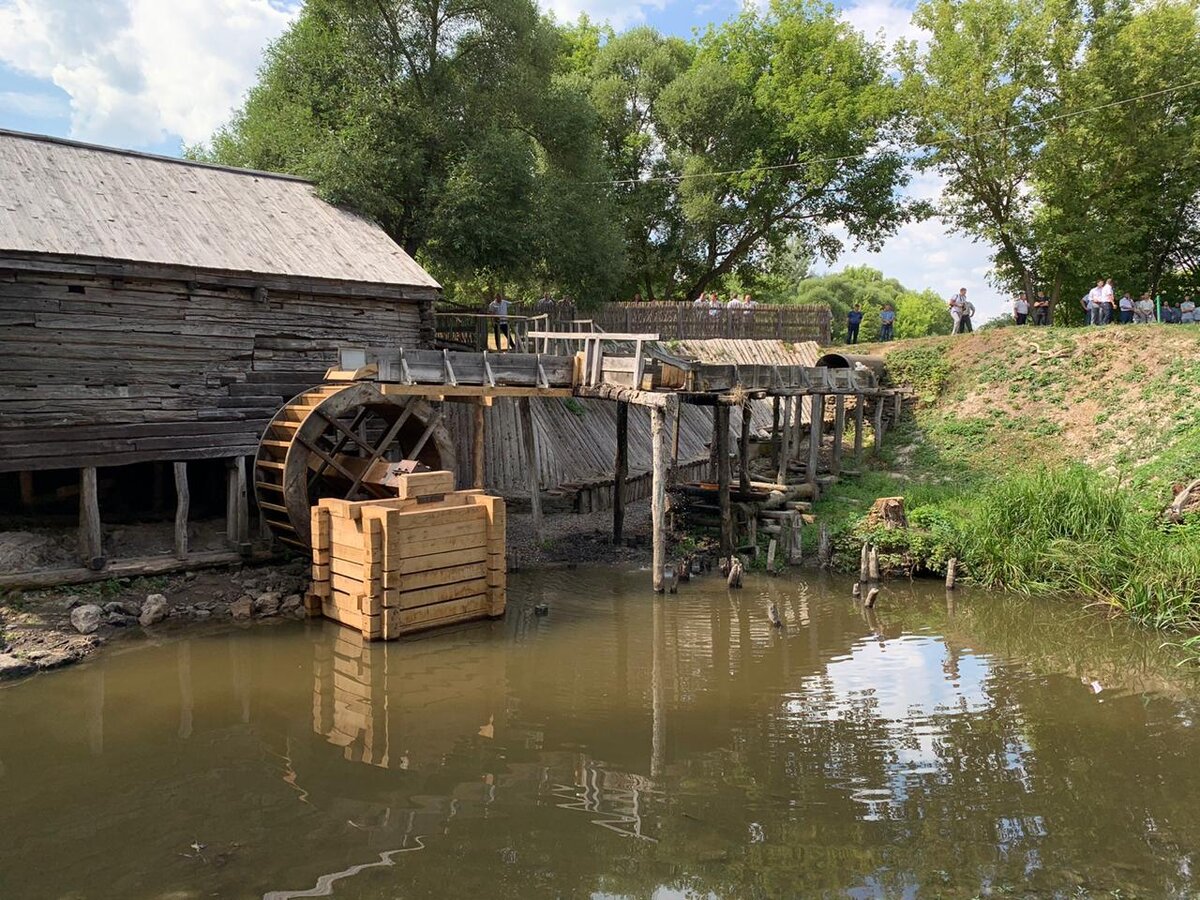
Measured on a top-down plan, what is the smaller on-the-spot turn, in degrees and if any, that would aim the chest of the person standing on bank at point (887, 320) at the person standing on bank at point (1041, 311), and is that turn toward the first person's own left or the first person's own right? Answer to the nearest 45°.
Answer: approximately 135° to the first person's own left

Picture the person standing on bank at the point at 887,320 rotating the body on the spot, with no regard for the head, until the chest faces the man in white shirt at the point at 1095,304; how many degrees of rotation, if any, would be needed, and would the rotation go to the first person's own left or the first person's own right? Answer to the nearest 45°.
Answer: approximately 45° to the first person's own left

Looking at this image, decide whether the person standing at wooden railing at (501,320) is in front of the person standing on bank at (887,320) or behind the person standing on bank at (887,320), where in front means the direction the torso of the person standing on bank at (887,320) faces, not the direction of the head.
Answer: in front

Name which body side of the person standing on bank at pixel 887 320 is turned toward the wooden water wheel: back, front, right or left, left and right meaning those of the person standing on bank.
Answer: front

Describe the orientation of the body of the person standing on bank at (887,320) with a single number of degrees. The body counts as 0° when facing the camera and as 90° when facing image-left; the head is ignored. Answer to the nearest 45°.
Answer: approximately 0°

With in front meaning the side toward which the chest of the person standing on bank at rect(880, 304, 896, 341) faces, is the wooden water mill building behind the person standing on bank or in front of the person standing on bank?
in front

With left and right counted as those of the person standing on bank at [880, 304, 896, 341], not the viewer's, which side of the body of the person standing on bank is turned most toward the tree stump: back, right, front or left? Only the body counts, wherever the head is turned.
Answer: front

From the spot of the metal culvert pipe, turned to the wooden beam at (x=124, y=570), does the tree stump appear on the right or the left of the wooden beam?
left

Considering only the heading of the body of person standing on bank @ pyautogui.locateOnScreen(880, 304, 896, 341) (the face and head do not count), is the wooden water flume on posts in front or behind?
in front
